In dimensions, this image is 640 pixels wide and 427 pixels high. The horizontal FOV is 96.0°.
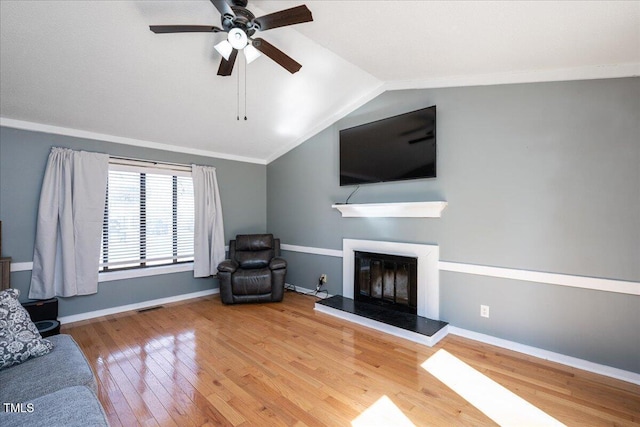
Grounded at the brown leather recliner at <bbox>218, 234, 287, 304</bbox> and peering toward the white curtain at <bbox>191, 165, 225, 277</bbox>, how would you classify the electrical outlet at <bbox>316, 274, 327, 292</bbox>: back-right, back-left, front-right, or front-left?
back-right

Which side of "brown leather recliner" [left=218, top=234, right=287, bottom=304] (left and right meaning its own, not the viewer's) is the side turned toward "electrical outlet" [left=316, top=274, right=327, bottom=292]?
left

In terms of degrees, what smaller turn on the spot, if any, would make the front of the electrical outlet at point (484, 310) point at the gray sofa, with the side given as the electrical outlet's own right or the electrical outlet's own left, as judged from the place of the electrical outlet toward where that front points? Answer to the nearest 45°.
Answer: approximately 45° to the electrical outlet's own right

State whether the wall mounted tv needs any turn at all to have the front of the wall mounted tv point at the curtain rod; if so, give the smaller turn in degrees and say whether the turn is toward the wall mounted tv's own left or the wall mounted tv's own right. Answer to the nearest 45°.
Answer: approximately 45° to the wall mounted tv's own right

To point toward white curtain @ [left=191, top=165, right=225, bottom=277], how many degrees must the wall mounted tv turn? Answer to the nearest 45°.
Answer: approximately 45° to its right

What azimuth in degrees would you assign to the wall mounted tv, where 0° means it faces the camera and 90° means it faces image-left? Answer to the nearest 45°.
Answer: approximately 45°
